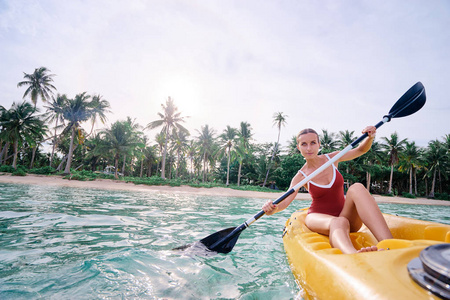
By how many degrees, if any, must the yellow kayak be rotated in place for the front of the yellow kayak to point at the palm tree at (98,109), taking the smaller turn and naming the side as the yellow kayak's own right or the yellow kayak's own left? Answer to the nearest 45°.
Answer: approximately 180°

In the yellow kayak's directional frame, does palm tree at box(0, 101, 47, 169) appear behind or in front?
behind

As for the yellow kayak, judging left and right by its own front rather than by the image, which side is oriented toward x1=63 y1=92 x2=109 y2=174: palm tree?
back

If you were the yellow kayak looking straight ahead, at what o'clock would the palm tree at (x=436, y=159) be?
The palm tree is roughly at 8 o'clock from the yellow kayak.

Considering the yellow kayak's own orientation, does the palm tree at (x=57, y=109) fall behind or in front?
behind

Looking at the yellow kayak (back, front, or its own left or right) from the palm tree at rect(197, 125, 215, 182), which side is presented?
back

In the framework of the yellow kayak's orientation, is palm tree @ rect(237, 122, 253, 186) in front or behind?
behind

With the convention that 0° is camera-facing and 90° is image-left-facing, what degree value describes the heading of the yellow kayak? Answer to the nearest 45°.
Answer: approximately 315°

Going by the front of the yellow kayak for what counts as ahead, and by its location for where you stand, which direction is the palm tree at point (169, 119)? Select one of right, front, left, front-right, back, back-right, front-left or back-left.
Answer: back

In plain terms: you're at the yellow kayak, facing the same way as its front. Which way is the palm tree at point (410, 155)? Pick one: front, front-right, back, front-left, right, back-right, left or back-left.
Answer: back-left

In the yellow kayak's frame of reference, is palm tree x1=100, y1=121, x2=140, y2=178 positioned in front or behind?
behind

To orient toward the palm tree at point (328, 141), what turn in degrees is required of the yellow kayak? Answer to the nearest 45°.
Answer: approximately 135° to its left
